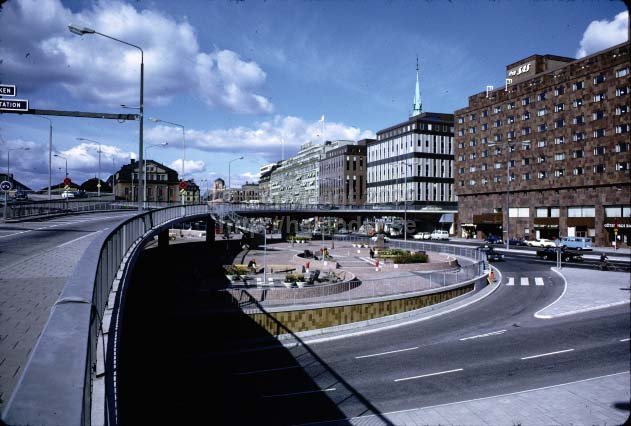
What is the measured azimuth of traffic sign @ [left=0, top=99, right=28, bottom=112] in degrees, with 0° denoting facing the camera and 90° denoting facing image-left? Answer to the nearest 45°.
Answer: approximately 0°

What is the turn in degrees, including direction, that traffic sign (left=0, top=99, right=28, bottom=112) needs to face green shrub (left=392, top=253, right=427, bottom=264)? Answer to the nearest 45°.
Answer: approximately 90° to its left

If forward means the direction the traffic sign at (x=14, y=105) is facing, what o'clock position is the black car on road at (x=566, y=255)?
The black car on road is roughly at 9 o'clock from the traffic sign.

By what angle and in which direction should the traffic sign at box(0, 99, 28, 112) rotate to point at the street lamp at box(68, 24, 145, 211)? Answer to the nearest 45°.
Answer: approximately 135° to its left
